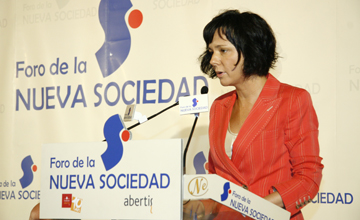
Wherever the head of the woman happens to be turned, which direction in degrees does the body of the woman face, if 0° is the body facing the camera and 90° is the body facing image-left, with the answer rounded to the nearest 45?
approximately 45°

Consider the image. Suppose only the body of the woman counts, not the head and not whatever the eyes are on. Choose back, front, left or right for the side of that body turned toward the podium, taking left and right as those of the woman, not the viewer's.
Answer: front
